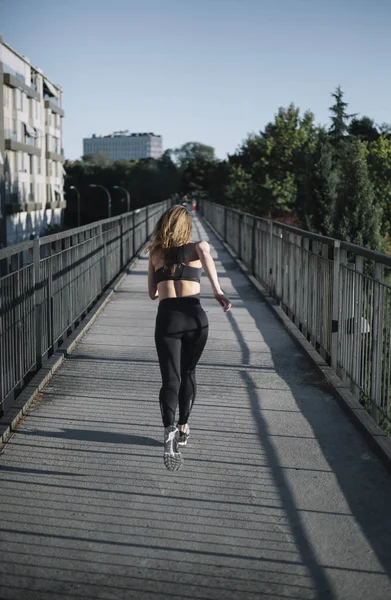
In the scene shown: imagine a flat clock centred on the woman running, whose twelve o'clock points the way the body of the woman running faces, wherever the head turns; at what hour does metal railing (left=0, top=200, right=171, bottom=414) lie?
The metal railing is roughly at 11 o'clock from the woman running.

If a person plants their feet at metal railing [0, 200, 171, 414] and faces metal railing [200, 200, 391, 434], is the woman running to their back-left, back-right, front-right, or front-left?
front-right

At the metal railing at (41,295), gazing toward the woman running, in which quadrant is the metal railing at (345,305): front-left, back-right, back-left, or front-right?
front-left

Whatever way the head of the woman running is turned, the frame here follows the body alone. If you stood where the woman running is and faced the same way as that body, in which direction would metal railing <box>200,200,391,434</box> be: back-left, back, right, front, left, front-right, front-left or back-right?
front-right

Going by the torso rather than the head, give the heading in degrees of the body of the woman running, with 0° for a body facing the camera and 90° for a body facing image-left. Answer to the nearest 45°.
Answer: approximately 180°

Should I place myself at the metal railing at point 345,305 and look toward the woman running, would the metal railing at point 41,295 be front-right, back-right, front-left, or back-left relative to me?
front-right

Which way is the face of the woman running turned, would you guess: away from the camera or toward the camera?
away from the camera
